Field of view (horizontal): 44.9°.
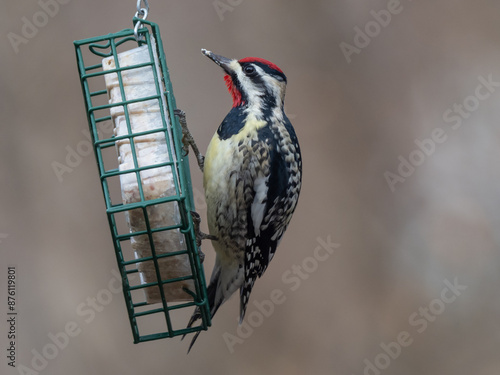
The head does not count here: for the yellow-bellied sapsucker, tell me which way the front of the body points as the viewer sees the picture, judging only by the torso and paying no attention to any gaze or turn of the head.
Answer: to the viewer's left
